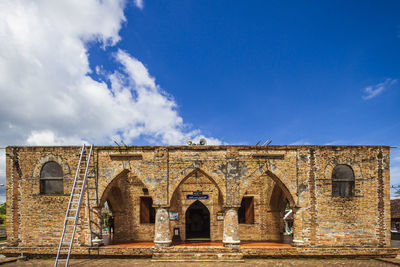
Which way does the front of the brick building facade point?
toward the camera
